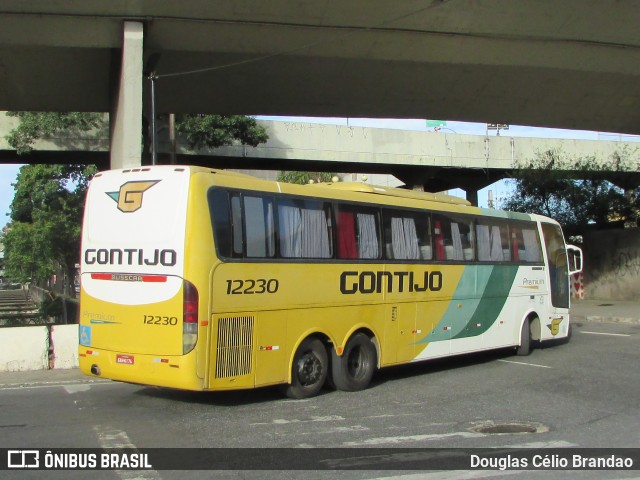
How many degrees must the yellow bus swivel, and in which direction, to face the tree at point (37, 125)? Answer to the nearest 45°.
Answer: approximately 90° to its left

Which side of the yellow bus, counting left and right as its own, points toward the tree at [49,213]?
left

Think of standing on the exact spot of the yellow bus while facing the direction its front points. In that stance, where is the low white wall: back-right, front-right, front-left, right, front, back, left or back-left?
left

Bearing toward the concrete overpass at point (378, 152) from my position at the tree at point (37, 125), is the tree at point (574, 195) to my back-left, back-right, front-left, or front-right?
front-right

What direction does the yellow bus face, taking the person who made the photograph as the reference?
facing away from the viewer and to the right of the viewer

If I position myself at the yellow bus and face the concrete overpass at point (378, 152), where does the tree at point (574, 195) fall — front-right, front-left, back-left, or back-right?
front-right

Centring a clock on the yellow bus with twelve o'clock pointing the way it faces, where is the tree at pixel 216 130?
The tree is roughly at 10 o'clock from the yellow bus.

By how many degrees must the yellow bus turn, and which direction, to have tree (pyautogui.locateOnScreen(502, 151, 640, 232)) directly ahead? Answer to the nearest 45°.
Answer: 0° — it already faces it
